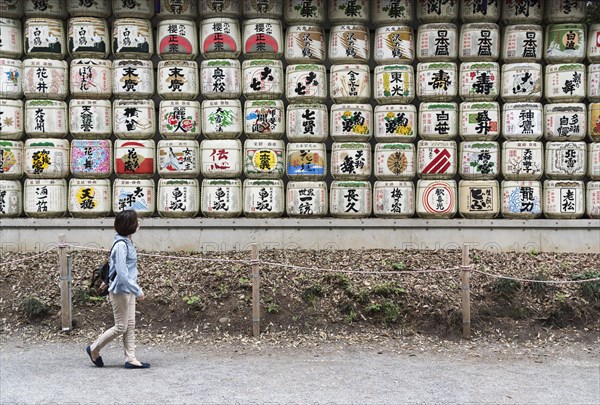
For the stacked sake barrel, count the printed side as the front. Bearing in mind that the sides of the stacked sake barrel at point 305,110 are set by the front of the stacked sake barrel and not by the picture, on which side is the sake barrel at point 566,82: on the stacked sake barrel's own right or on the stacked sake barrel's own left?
on the stacked sake barrel's own left

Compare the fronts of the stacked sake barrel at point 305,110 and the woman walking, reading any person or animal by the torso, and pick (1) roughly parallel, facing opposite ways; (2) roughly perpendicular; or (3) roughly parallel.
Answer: roughly perpendicular

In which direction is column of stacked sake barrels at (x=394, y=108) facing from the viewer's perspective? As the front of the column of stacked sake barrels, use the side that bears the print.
toward the camera

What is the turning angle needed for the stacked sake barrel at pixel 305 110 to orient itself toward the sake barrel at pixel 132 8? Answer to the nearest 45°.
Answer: approximately 90° to its right

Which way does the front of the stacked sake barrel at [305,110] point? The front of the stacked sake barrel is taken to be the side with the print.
toward the camera

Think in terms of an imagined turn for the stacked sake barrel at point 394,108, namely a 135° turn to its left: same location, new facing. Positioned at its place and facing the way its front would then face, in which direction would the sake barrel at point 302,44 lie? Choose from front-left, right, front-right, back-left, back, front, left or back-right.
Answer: back-left

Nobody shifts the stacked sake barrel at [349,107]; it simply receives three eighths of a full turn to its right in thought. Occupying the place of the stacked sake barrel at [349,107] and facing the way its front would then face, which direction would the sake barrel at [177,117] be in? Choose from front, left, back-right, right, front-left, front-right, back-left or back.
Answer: front-left

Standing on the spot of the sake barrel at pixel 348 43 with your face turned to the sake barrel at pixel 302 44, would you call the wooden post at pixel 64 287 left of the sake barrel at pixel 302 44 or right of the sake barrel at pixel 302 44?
left

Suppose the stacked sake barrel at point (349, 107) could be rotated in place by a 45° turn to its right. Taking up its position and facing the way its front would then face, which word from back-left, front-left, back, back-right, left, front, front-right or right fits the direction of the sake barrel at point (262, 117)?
front-right

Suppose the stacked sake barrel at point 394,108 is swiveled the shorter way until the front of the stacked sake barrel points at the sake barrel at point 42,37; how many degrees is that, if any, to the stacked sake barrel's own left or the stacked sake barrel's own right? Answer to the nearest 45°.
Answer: approximately 90° to the stacked sake barrel's own right

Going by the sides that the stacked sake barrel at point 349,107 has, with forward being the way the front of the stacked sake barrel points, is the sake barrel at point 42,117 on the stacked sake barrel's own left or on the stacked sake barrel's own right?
on the stacked sake barrel's own right

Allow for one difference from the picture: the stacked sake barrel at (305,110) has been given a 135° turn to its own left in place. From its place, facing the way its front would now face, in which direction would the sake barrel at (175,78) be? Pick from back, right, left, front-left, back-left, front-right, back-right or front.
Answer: back-left

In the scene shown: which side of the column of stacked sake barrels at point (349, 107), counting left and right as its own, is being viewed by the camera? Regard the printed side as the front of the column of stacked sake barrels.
front
